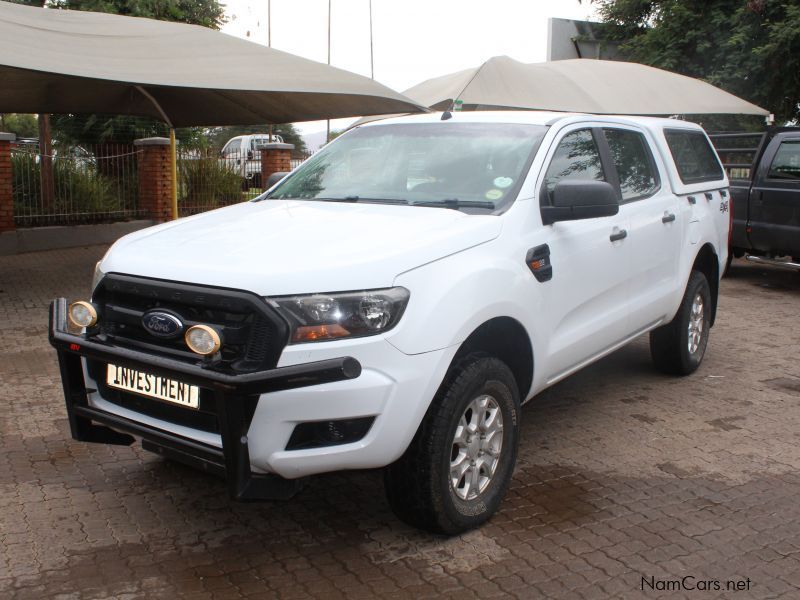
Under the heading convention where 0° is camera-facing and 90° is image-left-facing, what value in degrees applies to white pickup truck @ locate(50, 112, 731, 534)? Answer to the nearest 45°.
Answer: approximately 45°

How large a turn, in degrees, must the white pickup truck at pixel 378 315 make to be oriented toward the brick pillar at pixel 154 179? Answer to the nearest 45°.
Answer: approximately 135° to its right

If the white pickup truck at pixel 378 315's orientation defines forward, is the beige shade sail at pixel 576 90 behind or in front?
behind

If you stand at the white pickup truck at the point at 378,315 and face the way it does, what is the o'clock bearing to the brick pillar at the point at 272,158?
The brick pillar is roughly at 4 o'clock from the white pickup truck.

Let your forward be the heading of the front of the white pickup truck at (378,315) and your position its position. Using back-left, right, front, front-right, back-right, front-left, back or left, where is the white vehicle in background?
back-right

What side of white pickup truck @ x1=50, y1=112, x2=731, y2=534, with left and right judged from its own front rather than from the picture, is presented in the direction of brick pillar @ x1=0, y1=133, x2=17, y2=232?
right

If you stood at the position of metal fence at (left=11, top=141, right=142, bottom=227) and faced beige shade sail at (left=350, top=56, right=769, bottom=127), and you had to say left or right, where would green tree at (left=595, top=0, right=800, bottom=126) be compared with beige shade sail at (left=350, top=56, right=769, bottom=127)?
left

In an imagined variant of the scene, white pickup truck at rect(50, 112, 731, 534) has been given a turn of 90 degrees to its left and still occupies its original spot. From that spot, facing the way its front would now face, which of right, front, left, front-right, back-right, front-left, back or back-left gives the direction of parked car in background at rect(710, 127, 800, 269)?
left

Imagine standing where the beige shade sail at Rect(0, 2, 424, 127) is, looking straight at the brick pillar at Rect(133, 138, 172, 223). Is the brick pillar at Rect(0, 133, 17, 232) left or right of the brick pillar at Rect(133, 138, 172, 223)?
left

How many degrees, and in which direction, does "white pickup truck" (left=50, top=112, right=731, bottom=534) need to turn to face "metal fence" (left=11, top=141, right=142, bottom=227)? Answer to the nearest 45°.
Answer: approximately 90° to its right

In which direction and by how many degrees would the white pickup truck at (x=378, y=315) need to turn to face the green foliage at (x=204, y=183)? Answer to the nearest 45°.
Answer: approximately 135° to its right
